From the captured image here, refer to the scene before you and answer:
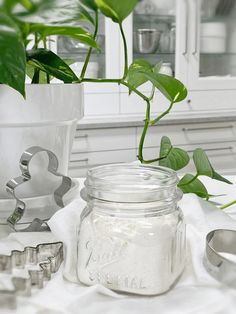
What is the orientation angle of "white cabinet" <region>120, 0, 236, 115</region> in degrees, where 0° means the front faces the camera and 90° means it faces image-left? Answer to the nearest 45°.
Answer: approximately 0°

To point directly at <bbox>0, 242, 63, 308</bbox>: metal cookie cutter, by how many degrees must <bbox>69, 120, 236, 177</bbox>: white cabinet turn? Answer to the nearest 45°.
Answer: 0° — it already faces it

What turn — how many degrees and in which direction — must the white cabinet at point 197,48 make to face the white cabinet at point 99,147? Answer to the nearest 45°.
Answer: approximately 45° to its right

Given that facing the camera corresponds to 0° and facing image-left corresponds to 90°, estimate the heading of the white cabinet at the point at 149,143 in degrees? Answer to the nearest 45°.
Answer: approximately 0°

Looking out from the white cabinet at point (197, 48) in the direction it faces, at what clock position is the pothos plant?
The pothos plant is roughly at 12 o'clock from the white cabinet.

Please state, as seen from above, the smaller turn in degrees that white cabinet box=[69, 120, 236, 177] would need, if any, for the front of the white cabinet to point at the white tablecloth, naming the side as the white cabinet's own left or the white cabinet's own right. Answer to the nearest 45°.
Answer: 0° — it already faces it

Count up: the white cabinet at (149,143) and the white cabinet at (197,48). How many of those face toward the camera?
2
